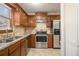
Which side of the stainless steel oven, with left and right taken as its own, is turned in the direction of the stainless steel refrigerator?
left

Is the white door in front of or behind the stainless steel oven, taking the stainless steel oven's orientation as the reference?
in front

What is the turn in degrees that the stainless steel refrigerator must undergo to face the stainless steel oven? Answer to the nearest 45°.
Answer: approximately 90° to its right

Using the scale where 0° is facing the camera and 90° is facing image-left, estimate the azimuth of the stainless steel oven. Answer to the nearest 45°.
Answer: approximately 0°

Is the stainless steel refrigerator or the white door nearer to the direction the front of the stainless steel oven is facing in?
the white door

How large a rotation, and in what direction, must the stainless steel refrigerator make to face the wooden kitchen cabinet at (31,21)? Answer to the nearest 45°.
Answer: approximately 90° to its right

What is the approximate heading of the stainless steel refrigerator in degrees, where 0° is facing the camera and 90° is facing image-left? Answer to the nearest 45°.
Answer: approximately 0°

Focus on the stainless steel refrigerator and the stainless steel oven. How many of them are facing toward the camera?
2

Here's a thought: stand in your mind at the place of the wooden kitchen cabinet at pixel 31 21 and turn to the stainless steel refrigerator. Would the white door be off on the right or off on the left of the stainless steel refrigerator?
right
